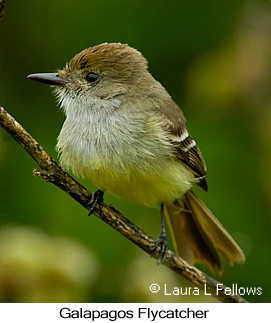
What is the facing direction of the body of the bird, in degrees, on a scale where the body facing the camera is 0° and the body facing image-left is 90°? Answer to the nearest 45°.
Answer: approximately 45°
